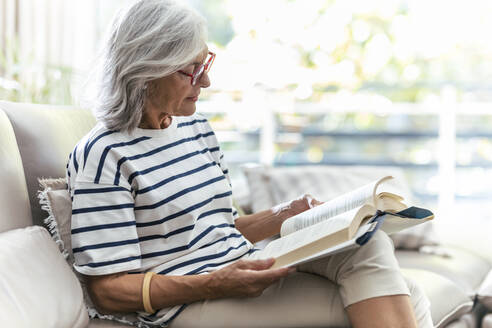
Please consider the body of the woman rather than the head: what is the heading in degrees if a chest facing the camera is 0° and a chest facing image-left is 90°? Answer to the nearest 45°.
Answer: approximately 315°

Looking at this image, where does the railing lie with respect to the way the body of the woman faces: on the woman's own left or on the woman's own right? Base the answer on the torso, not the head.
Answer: on the woman's own left

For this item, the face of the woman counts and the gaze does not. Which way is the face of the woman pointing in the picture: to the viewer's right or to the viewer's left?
to the viewer's right
